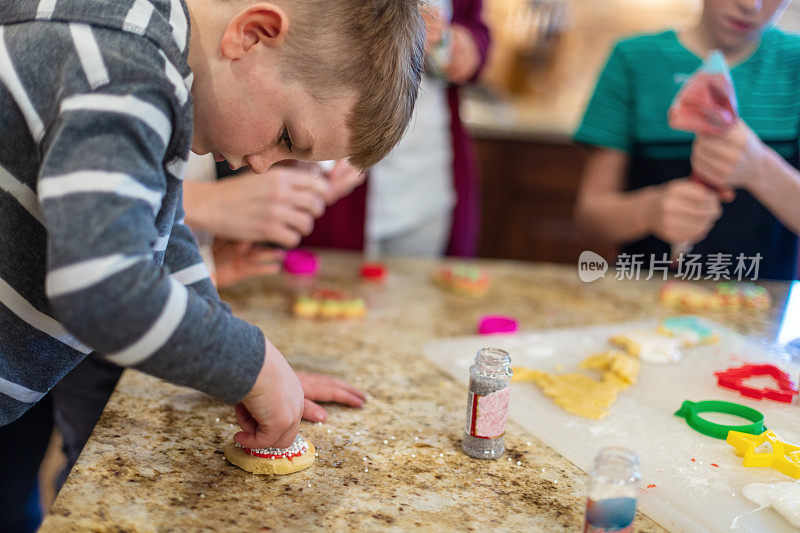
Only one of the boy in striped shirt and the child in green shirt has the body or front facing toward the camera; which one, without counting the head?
the child in green shirt

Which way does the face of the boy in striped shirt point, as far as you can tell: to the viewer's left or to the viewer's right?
to the viewer's right

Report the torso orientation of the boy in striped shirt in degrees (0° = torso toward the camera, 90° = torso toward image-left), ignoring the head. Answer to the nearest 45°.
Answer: approximately 270°

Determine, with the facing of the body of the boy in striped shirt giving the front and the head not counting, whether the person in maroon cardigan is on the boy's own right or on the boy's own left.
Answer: on the boy's own left

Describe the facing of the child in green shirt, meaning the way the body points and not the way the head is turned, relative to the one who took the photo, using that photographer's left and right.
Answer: facing the viewer

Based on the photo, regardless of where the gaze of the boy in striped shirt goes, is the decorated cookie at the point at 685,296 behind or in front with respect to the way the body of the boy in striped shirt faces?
in front

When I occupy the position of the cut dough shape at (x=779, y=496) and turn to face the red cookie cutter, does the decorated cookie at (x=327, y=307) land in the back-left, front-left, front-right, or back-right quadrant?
front-left

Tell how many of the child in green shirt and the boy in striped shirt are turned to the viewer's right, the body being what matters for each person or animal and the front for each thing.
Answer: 1
